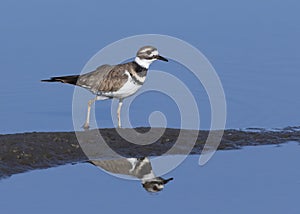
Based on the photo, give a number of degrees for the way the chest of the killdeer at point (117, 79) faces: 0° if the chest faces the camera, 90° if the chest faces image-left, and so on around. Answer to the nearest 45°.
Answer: approximately 270°
